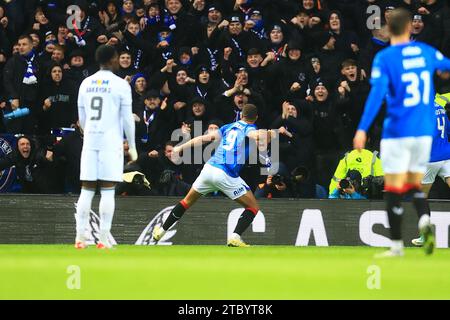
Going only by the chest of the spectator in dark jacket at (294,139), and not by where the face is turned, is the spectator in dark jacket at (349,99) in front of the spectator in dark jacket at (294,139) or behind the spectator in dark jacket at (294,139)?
behind

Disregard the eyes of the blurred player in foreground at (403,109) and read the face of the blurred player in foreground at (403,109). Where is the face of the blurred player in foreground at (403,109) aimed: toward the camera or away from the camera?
away from the camera

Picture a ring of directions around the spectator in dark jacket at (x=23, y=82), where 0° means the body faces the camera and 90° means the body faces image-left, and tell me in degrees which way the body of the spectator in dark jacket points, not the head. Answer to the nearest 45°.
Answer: approximately 315°

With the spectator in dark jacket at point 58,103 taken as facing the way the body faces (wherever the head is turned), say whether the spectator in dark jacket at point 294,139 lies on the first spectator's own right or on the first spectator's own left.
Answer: on the first spectator's own left

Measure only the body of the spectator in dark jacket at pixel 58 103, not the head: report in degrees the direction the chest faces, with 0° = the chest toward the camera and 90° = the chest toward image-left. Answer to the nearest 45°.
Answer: approximately 0°

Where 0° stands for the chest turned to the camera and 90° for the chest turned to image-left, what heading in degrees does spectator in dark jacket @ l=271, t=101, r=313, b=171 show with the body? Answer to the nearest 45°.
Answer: approximately 45°
